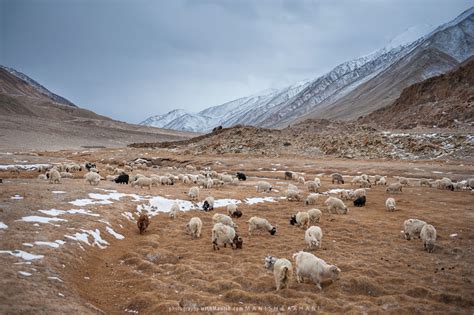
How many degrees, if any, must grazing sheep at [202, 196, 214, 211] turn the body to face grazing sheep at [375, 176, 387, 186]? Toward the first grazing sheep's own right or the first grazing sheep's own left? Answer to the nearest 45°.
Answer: approximately 180°

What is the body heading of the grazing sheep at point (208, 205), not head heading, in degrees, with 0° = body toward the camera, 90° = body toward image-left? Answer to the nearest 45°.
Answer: approximately 45°

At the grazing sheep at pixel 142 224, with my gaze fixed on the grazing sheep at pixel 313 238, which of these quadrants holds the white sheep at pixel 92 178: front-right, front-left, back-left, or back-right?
back-left

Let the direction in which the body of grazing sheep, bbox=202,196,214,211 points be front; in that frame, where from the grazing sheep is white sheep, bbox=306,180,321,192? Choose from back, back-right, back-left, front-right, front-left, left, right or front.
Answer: back
